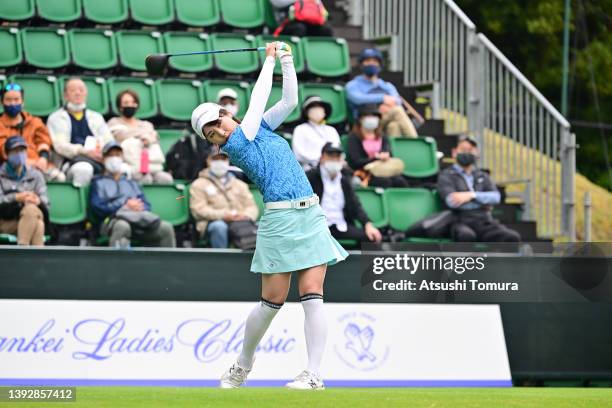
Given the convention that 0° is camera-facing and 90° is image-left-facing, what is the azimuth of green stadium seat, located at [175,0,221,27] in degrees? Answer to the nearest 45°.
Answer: approximately 0°

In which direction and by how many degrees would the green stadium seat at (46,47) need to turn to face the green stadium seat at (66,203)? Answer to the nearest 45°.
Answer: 0° — it already faces it

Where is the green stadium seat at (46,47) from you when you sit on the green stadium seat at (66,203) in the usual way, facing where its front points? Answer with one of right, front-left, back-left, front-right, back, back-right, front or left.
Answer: back

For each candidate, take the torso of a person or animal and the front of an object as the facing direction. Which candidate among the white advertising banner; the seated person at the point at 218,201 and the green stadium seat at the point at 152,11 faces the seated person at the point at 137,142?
the green stadium seat

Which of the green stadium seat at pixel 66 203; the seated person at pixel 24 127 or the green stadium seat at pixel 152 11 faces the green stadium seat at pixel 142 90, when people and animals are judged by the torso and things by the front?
the green stadium seat at pixel 152 11

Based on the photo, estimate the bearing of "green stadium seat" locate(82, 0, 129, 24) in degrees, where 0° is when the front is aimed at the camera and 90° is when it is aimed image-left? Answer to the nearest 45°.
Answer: approximately 0°

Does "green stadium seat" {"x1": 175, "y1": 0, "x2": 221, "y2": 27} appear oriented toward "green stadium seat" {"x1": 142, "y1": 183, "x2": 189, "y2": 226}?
yes
